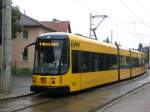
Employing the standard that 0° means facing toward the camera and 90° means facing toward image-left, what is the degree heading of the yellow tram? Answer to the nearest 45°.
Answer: approximately 45°

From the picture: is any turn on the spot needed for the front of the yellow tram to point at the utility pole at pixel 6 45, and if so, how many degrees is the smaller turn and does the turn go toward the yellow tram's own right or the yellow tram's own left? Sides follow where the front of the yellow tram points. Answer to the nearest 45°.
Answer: approximately 45° to the yellow tram's own right
